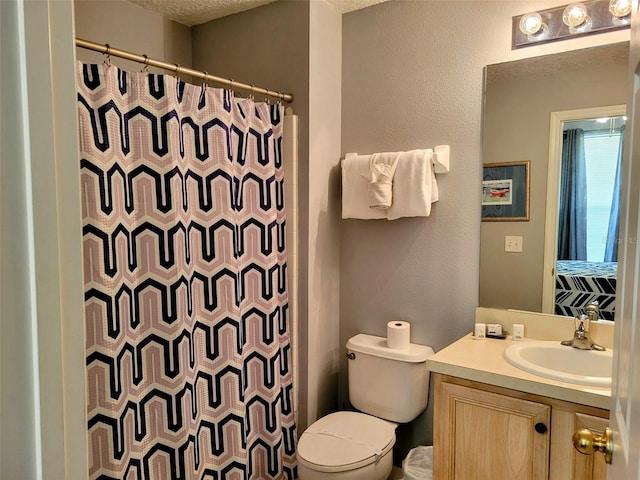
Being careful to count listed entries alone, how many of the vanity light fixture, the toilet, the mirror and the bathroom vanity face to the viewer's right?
0

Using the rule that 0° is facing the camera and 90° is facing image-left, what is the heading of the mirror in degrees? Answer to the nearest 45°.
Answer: approximately 45°

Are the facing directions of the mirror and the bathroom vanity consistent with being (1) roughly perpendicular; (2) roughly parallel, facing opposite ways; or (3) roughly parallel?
roughly parallel

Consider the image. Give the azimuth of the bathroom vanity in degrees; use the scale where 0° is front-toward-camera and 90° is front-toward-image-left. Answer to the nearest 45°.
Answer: approximately 45°

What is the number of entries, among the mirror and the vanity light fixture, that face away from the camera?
0

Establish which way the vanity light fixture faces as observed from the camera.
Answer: facing the viewer and to the left of the viewer

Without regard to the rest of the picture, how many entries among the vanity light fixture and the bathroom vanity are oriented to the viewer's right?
0
